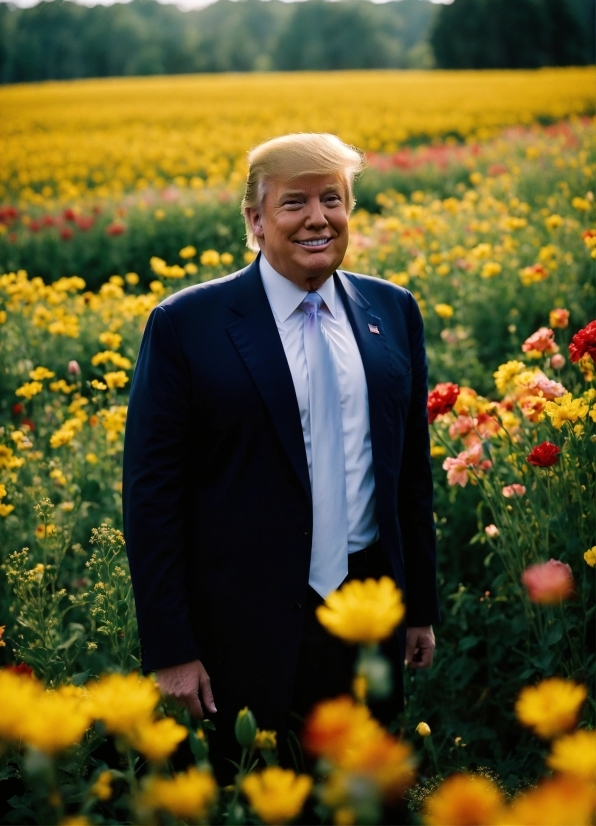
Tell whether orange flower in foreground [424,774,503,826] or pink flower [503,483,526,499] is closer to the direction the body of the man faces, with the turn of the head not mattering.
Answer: the orange flower in foreground

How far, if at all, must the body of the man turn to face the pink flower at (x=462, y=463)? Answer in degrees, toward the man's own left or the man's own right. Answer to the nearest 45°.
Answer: approximately 90° to the man's own left

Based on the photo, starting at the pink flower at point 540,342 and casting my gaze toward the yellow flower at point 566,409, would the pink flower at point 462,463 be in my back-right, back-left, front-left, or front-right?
front-right

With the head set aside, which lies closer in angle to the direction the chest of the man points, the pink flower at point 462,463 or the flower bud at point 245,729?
the flower bud

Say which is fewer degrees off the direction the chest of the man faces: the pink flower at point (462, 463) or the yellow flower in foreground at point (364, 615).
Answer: the yellow flower in foreground

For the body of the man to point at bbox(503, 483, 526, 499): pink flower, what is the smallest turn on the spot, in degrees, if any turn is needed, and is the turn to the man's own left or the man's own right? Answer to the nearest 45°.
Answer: approximately 90° to the man's own left

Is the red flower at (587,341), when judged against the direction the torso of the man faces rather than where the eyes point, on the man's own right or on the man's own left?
on the man's own left

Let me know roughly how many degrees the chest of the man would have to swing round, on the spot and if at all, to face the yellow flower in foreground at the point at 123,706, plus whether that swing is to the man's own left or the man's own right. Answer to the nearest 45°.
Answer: approximately 45° to the man's own right

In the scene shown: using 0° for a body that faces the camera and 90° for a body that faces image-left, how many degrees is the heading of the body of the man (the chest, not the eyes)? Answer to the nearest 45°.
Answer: approximately 315°
